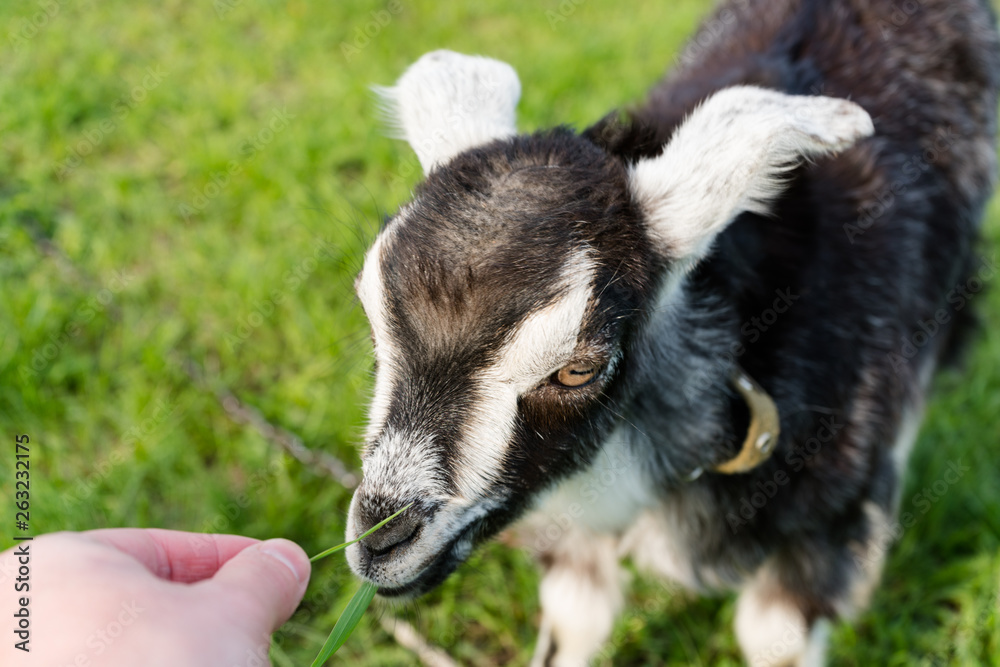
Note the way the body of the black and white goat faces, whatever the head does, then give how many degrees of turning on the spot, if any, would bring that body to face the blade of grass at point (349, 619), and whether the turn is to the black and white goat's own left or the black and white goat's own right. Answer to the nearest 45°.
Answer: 0° — it already faces it

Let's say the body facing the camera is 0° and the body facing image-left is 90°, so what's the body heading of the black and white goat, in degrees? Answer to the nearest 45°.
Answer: approximately 45°
